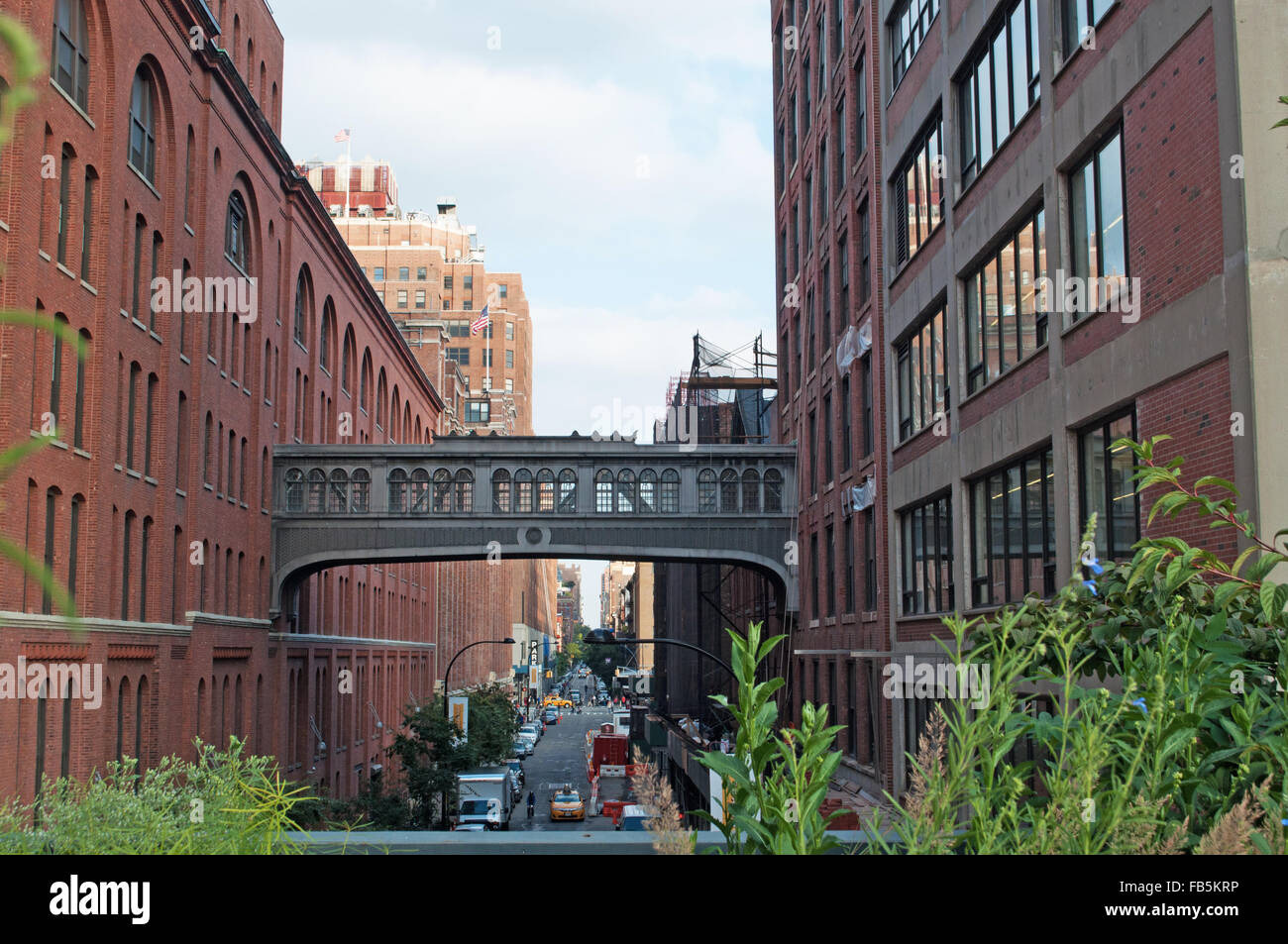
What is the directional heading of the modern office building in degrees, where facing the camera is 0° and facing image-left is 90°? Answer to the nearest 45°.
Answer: approximately 45°

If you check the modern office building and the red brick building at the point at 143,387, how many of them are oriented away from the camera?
0

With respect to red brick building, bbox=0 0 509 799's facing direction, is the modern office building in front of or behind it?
in front

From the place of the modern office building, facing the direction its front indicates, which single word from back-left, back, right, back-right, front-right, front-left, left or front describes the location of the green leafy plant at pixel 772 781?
front-left

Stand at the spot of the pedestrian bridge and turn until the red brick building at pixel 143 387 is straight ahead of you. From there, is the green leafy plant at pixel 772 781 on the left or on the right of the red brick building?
left

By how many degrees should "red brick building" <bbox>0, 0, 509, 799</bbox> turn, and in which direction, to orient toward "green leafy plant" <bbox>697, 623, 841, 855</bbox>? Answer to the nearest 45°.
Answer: approximately 45° to its right

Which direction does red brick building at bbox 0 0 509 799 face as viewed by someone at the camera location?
facing the viewer and to the right of the viewer
